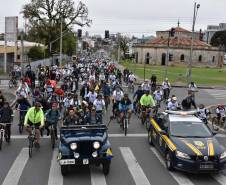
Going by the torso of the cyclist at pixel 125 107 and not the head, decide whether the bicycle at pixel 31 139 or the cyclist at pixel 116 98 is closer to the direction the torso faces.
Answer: the bicycle

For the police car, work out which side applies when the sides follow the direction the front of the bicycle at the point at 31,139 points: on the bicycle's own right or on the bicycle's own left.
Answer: on the bicycle's own left

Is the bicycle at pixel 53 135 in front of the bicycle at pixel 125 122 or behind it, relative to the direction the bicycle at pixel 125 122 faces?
in front

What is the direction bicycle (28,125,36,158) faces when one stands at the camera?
facing the viewer

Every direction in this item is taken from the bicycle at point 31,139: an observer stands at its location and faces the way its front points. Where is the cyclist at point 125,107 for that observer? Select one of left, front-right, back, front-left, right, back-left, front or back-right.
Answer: back-left

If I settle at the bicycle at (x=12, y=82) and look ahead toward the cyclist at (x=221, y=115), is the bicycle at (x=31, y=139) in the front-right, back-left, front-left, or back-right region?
front-right

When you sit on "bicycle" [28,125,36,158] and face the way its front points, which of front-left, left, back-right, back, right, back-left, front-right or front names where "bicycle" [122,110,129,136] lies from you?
back-left

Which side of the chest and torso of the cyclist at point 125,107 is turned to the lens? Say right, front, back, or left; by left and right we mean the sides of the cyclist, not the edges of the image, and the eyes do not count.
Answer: front

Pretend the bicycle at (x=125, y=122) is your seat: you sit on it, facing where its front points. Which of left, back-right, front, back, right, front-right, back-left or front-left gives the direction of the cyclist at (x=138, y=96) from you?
back

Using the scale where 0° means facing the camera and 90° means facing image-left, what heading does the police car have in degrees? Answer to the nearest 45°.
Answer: approximately 315°

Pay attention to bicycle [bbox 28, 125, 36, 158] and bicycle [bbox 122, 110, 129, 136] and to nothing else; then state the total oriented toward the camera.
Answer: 2
